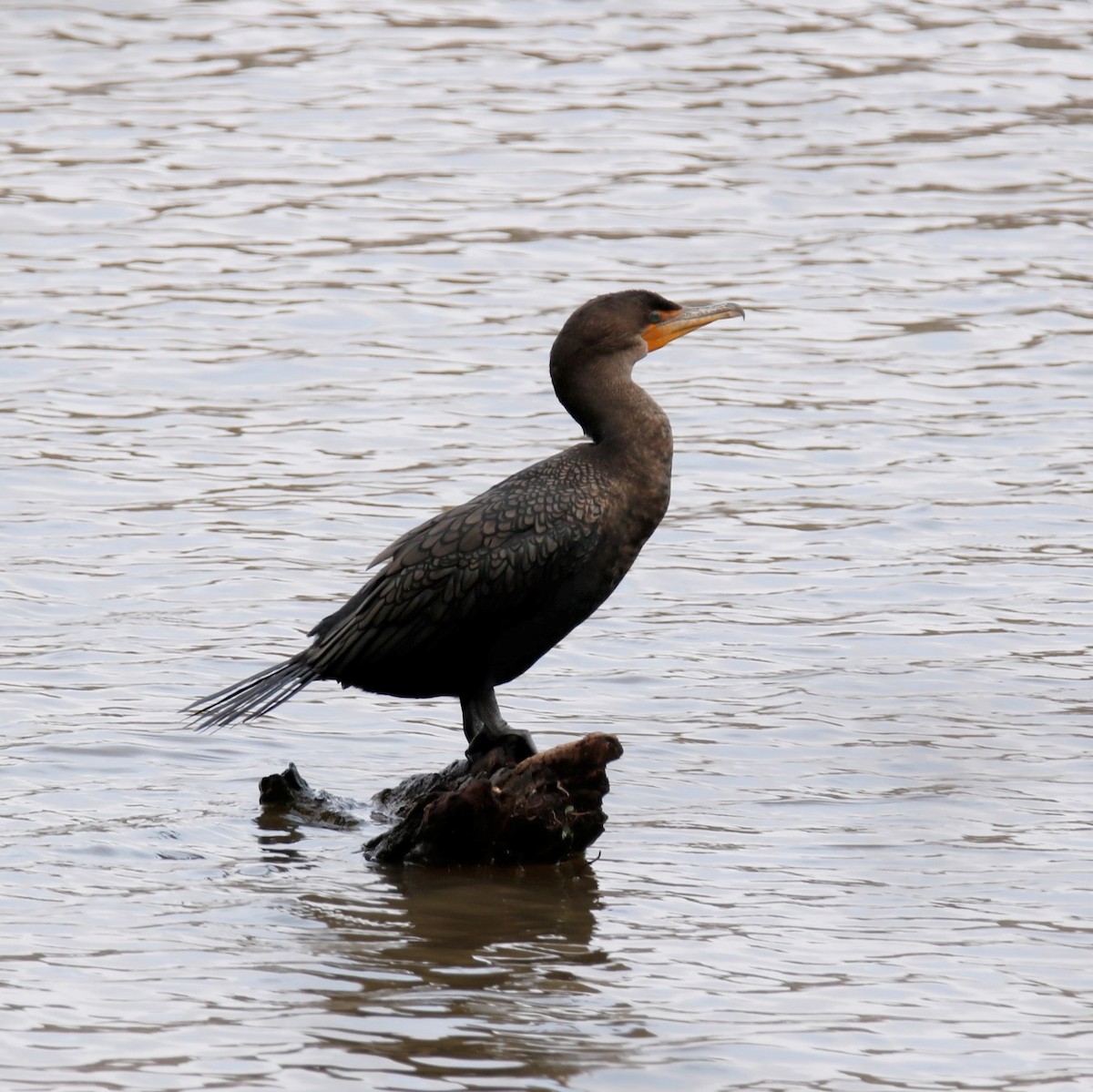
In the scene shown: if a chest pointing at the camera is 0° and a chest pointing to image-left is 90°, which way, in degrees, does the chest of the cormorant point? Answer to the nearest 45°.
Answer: approximately 270°
